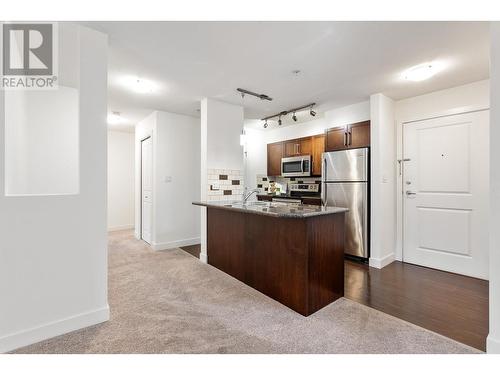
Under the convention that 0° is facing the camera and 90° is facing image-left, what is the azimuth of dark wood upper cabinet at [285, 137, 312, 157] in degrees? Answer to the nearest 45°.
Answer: approximately 45°

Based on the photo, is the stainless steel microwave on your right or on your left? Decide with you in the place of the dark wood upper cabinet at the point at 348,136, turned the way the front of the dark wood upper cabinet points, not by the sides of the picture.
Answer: on your right

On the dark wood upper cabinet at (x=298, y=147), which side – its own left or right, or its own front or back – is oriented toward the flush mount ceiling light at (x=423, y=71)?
left

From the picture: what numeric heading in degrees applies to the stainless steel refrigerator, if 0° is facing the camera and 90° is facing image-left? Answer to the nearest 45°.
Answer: approximately 45°
